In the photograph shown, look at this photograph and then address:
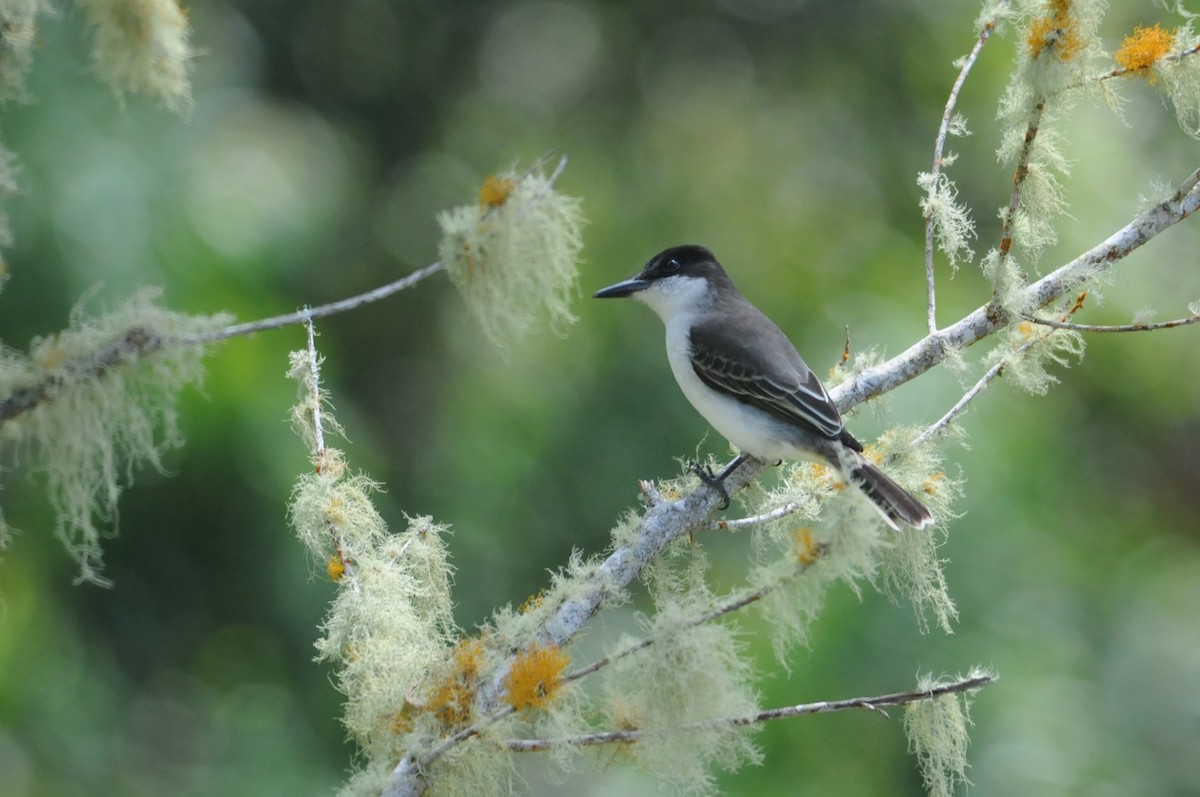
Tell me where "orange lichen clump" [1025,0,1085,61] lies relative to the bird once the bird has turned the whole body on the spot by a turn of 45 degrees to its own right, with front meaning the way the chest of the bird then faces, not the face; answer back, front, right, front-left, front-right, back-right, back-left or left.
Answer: back

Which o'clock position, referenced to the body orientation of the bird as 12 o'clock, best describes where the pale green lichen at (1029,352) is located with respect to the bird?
The pale green lichen is roughly at 7 o'clock from the bird.

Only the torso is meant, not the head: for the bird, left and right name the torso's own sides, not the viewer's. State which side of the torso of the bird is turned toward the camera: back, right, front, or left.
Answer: left

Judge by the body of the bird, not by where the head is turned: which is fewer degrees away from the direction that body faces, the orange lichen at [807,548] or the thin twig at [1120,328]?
the orange lichen

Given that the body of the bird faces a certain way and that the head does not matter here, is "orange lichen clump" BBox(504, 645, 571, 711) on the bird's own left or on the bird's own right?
on the bird's own left

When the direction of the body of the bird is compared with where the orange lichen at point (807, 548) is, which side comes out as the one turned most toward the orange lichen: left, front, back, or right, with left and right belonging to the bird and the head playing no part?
left

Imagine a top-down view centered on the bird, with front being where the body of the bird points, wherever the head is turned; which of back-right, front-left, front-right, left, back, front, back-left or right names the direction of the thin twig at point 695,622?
left
